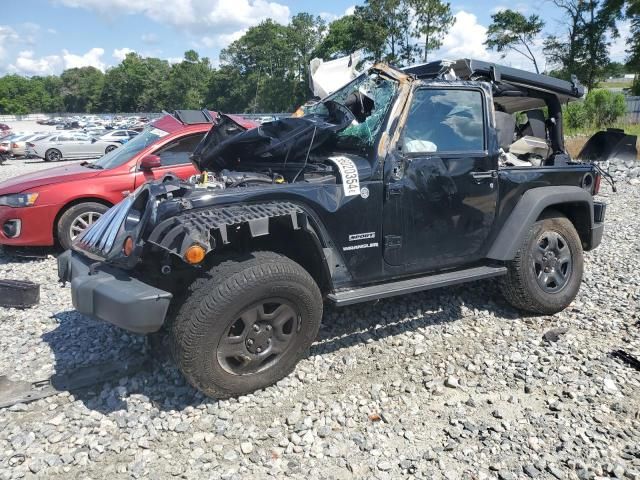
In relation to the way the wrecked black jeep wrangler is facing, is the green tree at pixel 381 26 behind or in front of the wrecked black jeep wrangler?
behind

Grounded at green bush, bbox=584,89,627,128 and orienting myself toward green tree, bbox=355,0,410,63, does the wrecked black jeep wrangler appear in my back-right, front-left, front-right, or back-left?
back-left

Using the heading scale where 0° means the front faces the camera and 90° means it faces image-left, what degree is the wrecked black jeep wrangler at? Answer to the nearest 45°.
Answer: approximately 45°

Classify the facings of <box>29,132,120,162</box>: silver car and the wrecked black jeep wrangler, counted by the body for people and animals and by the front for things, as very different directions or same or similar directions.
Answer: very different directions

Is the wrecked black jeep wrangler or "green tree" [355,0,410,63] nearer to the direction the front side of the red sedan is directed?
the wrecked black jeep wrangler

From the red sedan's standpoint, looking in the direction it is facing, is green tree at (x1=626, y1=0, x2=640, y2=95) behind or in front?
behind

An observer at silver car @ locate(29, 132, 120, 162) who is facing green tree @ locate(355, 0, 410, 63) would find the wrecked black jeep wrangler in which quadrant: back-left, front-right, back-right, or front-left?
back-right

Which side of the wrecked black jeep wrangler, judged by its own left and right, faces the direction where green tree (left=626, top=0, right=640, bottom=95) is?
back

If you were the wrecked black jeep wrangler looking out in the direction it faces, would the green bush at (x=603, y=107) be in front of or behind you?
behind

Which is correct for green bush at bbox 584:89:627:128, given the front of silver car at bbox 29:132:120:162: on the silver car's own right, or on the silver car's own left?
on the silver car's own right

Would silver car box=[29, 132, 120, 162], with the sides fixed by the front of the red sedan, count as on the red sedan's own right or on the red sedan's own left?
on the red sedan's own right
